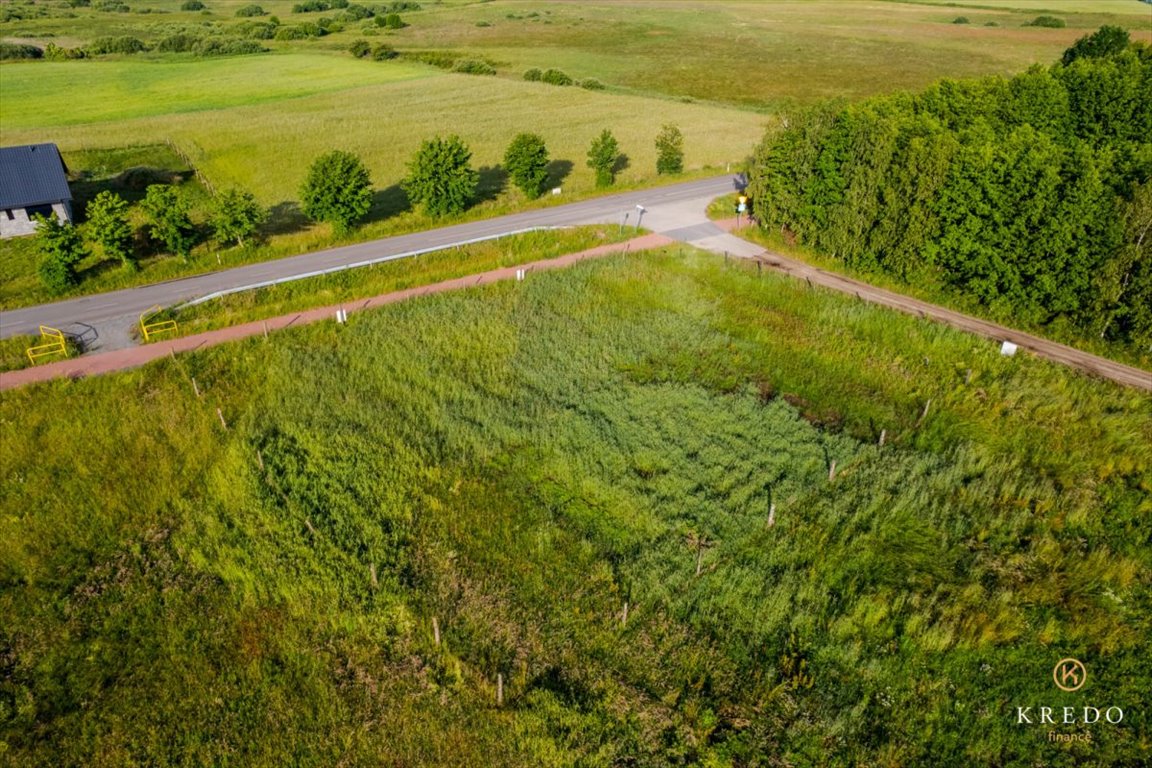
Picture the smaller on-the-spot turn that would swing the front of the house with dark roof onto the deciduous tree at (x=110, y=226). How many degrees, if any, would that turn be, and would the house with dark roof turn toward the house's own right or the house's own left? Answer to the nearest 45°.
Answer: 0° — it already faces it

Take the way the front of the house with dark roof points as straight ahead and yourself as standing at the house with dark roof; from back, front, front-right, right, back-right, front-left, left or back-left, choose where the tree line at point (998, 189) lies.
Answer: front-left

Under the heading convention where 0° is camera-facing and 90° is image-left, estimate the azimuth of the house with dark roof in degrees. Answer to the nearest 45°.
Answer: approximately 0°

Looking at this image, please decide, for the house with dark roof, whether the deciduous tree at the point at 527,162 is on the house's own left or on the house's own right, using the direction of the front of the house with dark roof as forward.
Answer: on the house's own left

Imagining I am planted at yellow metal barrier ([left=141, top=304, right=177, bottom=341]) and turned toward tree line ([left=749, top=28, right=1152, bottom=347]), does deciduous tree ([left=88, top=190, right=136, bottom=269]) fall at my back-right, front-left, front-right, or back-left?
back-left

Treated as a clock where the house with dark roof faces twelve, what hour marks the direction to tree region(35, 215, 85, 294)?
The tree is roughly at 12 o'clock from the house with dark roof.

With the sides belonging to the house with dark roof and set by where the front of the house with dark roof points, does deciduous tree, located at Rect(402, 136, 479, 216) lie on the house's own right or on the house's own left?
on the house's own left

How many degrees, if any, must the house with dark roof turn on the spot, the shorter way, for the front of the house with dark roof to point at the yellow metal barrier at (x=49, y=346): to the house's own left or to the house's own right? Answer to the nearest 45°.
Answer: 0° — it already faces it

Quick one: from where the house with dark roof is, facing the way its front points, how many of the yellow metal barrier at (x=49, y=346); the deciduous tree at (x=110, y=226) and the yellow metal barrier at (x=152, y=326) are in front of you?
3
